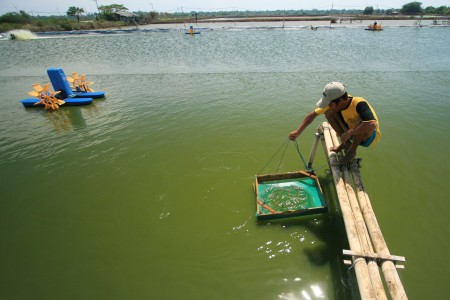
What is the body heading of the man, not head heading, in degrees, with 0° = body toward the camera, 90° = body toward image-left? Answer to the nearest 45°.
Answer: approximately 45°
